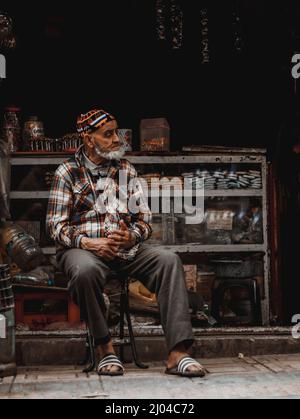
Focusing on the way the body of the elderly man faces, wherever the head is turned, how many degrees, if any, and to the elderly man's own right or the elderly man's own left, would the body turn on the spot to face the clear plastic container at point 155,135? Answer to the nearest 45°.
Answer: approximately 135° to the elderly man's own left

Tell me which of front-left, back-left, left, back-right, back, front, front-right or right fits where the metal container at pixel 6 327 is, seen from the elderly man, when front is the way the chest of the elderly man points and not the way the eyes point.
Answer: back-right

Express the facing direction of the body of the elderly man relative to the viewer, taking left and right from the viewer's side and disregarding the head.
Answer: facing the viewer and to the right of the viewer

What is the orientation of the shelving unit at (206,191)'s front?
toward the camera

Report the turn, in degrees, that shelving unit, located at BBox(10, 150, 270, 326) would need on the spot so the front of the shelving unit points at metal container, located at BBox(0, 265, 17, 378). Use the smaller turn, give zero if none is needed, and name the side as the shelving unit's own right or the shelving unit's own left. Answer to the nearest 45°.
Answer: approximately 45° to the shelving unit's own right
